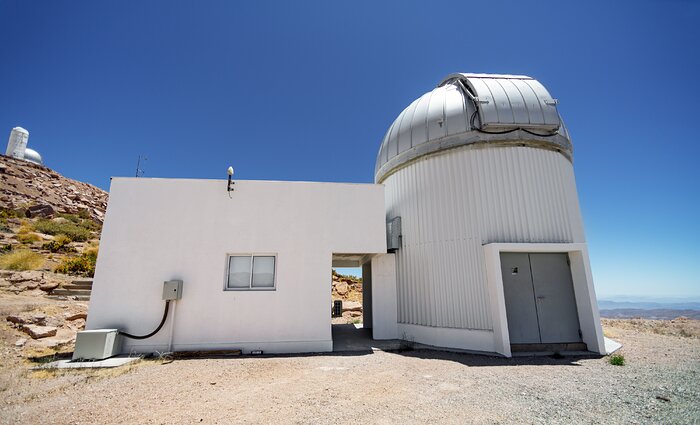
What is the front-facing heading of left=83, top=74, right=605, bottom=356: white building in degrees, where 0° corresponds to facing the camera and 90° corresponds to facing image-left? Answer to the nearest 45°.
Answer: approximately 0°

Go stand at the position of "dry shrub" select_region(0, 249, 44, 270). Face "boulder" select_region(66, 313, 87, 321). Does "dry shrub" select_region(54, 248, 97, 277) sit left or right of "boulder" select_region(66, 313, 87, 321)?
left

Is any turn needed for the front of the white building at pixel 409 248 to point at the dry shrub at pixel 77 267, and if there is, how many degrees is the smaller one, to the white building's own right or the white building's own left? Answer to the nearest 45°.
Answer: approximately 135° to the white building's own right

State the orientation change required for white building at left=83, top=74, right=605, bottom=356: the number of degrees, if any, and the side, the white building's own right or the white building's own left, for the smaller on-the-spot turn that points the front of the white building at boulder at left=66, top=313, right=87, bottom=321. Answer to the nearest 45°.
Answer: approximately 90° to the white building's own right

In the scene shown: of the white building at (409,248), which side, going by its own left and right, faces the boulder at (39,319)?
right

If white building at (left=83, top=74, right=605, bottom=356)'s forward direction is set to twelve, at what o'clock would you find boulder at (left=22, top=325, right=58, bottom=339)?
The boulder is roughly at 3 o'clock from the white building.

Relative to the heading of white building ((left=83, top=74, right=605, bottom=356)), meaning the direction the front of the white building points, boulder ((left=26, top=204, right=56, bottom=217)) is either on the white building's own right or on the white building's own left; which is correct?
on the white building's own right

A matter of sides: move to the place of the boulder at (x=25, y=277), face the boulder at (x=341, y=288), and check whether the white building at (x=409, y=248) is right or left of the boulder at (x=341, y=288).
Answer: right

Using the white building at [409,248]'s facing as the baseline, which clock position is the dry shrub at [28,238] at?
The dry shrub is roughly at 4 o'clock from the white building.

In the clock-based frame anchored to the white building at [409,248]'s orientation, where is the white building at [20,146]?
the white building at [20,146] is roughly at 4 o'clock from the white building at [409,248].

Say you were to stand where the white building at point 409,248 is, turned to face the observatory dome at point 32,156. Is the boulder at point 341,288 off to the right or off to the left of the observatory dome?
right
